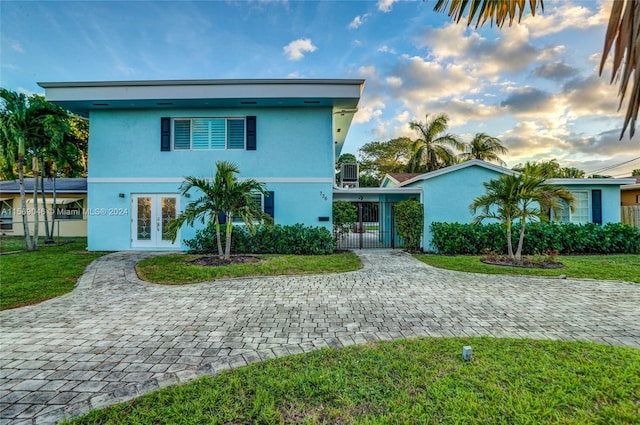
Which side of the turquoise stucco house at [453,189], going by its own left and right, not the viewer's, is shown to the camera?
front

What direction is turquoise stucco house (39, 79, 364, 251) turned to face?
toward the camera

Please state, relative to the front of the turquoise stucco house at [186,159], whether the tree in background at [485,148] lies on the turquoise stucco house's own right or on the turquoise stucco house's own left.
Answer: on the turquoise stucco house's own left

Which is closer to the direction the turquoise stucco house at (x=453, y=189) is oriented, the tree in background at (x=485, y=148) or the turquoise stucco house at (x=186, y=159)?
the turquoise stucco house

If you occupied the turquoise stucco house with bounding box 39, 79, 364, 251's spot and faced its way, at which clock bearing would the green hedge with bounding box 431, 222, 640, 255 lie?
The green hedge is roughly at 10 o'clock from the turquoise stucco house.

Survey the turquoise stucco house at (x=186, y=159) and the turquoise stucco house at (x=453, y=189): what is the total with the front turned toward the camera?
2

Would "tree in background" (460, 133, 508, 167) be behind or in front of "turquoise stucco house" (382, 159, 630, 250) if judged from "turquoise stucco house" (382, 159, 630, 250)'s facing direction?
behind

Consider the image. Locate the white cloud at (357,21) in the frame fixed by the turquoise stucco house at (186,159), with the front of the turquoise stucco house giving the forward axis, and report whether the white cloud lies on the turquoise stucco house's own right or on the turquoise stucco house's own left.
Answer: on the turquoise stucco house's own left

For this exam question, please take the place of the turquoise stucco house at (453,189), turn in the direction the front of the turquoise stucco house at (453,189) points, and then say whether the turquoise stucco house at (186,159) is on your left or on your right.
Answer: on your right

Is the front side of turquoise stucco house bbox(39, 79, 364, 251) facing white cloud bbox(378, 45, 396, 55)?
no

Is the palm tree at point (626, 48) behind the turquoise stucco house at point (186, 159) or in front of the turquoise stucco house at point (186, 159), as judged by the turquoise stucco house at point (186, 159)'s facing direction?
in front

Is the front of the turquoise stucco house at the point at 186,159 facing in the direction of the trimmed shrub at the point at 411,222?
no

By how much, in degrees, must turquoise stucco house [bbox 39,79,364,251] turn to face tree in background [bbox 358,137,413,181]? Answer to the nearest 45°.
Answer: approximately 135° to its left
